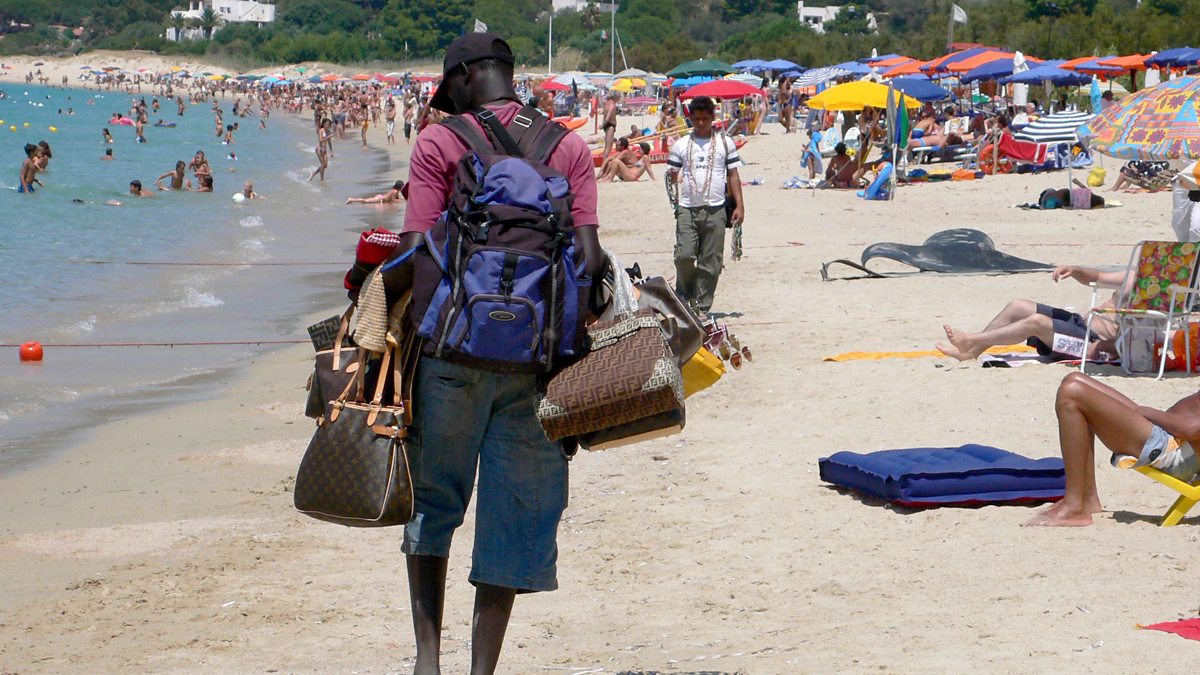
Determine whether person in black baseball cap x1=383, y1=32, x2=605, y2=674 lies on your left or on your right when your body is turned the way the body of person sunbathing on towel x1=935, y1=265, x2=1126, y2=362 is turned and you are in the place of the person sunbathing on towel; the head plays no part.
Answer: on your left

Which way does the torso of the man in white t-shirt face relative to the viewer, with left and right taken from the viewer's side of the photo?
facing the viewer

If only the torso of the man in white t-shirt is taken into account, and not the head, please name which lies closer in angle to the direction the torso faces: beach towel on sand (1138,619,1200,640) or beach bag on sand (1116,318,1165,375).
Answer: the beach towel on sand

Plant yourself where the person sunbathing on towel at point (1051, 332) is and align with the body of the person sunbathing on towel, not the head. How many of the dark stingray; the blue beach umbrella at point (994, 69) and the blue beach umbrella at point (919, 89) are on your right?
3

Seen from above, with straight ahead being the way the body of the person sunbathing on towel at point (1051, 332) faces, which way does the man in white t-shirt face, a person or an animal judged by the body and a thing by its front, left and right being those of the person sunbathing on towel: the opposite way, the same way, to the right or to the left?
to the left

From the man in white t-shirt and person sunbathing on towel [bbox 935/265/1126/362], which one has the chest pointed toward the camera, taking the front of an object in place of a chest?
the man in white t-shirt

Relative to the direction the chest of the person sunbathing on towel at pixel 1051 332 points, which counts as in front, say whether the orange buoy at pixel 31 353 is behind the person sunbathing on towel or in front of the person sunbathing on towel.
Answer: in front

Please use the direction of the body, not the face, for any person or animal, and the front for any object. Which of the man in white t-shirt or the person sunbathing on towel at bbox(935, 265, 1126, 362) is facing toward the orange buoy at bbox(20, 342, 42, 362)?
the person sunbathing on towel

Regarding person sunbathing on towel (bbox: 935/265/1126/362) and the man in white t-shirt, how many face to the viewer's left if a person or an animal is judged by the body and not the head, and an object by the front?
1

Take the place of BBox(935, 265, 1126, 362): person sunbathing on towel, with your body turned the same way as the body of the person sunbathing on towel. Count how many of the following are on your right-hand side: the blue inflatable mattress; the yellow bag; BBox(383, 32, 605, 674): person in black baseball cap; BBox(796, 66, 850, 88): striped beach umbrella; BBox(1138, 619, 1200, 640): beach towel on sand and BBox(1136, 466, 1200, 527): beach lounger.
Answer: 1

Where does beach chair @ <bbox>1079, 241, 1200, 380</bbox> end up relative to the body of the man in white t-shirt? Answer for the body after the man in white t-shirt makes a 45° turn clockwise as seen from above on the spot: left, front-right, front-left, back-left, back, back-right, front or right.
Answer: left

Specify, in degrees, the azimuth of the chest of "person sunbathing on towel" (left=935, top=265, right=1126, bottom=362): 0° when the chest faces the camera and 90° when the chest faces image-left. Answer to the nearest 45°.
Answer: approximately 90°

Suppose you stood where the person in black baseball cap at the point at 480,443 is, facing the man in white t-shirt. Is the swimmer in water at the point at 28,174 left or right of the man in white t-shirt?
left

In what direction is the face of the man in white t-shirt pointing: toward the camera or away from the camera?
toward the camera
